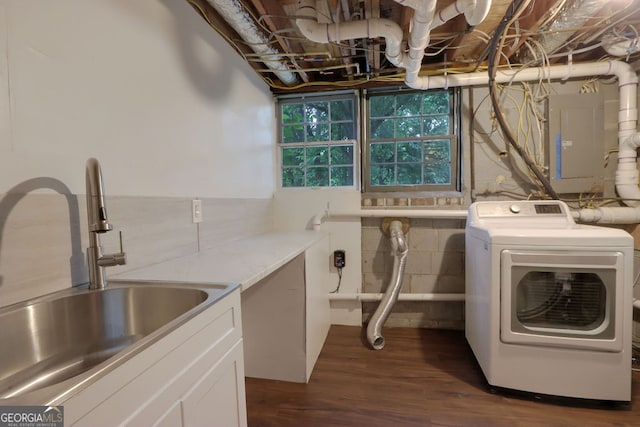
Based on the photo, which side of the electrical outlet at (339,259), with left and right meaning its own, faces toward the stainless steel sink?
front

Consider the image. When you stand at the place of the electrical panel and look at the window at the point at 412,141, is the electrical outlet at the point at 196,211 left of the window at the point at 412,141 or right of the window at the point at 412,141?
left

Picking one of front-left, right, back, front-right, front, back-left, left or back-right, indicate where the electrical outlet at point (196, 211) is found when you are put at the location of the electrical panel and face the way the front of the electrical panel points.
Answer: front-right

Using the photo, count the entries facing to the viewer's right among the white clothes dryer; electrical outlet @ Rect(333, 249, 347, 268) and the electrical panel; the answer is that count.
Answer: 0

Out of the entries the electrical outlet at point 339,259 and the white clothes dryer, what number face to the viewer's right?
0

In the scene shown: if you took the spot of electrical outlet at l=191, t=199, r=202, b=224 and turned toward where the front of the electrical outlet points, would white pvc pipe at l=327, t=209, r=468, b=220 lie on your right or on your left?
on your left

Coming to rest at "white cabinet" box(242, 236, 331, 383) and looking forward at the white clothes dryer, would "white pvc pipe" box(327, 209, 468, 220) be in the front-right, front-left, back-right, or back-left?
front-left

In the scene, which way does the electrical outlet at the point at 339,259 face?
toward the camera

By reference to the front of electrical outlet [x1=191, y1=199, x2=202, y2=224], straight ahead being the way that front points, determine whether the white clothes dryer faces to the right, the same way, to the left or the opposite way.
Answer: to the right

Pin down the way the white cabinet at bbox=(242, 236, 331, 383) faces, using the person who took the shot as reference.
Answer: facing to the right of the viewer

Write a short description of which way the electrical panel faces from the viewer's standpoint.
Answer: facing the viewer

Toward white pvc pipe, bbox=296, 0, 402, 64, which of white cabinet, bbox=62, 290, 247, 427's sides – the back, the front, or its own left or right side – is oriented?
left

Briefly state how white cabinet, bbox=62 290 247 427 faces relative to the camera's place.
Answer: facing the viewer and to the right of the viewer

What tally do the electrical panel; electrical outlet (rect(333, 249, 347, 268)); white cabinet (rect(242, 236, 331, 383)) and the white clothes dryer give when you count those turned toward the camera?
3

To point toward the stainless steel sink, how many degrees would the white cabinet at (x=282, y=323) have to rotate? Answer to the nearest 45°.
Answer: approximately 135° to its right
